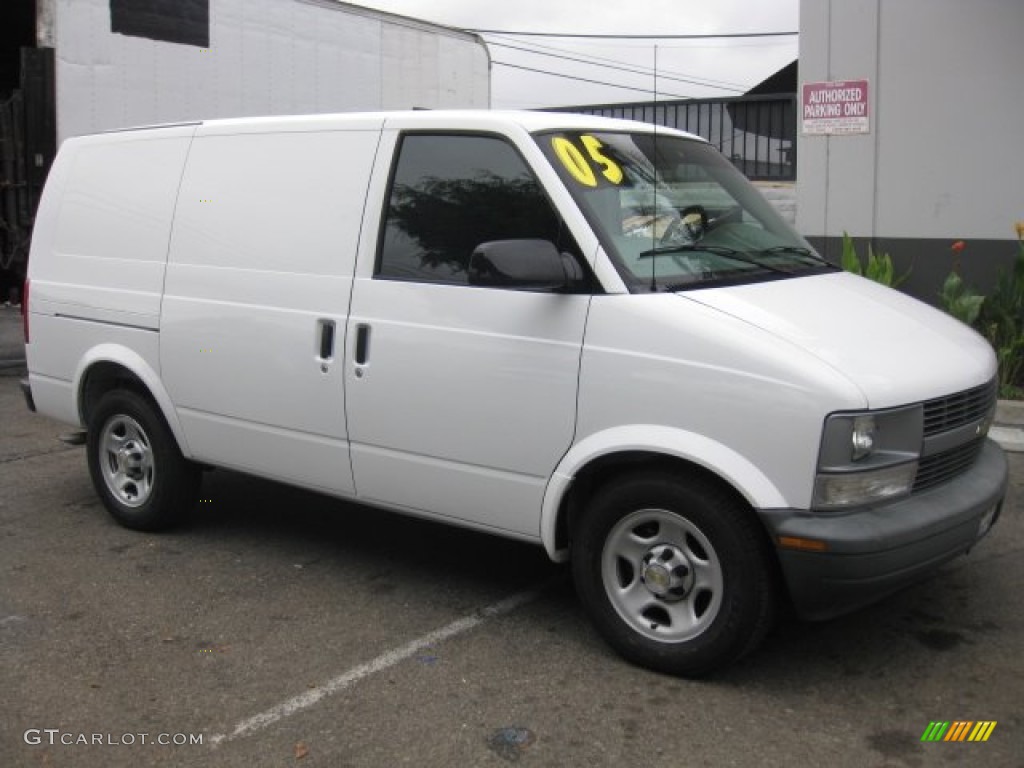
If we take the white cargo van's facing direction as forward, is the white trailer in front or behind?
behind

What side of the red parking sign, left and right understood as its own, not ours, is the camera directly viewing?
front

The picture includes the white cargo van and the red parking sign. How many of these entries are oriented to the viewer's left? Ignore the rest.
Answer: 0

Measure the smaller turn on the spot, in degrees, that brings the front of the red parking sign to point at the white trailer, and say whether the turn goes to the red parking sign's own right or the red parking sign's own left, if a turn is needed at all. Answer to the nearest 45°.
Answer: approximately 90° to the red parking sign's own right

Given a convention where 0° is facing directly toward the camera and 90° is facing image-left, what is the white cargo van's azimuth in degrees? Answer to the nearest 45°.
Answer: approximately 315°

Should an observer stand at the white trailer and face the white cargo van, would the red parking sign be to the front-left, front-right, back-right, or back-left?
front-left

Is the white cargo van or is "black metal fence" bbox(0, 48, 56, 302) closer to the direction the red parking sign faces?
the white cargo van

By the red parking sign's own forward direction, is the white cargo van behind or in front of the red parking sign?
in front

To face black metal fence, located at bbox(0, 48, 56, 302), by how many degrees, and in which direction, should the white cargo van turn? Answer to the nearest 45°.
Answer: approximately 180°

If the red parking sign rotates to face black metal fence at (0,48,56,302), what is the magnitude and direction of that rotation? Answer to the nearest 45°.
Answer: approximately 90° to its right
